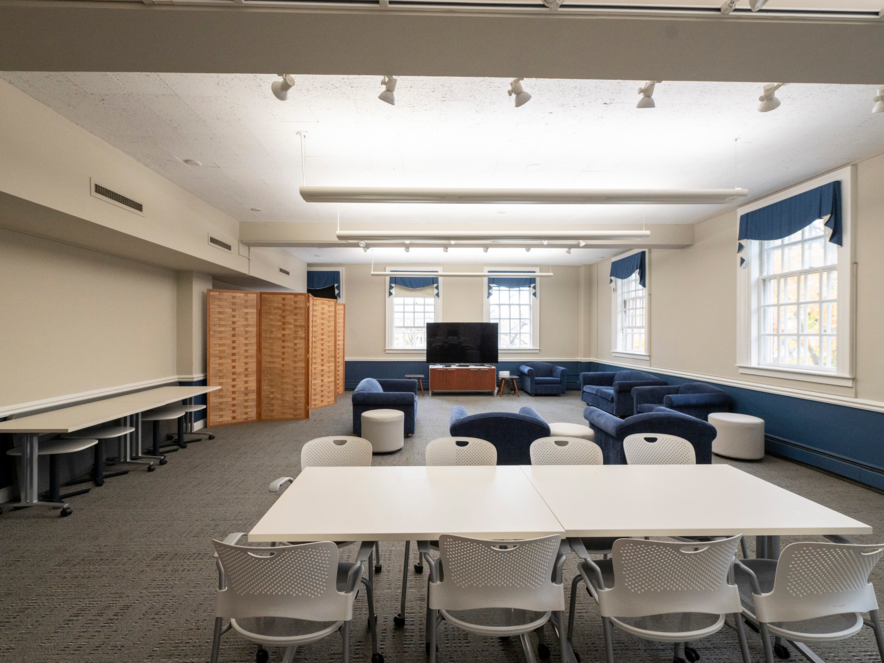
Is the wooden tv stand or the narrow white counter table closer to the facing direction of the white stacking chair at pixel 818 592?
the wooden tv stand

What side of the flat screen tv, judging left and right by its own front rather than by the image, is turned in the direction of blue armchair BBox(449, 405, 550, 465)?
front

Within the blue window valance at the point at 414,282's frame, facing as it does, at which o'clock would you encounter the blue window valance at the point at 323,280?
the blue window valance at the point at 323,280 is roughly at 3 o'clock from the blue window valance at the point at 414,282.

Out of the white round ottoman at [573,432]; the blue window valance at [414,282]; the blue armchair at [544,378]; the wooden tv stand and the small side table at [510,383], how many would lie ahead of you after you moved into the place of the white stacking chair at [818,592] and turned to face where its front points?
5

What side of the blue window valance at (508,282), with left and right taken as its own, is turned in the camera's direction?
front

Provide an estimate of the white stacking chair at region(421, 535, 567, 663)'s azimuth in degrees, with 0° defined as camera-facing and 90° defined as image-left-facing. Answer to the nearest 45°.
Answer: approximately 180°

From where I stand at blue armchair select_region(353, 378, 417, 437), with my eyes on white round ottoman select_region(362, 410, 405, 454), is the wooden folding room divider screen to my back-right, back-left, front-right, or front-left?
back-right

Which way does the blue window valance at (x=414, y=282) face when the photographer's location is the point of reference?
facing the viewer

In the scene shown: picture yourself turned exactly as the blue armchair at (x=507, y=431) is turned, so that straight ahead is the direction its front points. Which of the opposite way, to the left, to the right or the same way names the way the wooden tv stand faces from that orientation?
the opposite way

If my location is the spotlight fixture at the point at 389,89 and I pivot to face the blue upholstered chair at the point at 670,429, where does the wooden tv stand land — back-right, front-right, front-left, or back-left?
front-left

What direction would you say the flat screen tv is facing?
toward the camera

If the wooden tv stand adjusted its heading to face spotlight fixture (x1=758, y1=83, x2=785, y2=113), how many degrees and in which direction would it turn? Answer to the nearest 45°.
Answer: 0° — it already faces it

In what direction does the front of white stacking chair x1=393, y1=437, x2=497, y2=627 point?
toward the camera

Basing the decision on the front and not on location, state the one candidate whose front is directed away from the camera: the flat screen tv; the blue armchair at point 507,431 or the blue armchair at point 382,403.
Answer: the blue armchair at point 507,431

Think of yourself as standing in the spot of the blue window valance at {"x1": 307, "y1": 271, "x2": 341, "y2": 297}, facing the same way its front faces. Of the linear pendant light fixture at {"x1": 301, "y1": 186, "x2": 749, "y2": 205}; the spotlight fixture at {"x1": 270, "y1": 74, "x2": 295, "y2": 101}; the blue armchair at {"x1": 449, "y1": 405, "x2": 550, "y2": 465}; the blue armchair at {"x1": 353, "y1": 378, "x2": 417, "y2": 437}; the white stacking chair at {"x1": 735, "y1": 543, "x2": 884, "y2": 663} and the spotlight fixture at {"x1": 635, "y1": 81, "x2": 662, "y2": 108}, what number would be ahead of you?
6

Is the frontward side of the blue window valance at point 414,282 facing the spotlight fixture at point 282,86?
yes

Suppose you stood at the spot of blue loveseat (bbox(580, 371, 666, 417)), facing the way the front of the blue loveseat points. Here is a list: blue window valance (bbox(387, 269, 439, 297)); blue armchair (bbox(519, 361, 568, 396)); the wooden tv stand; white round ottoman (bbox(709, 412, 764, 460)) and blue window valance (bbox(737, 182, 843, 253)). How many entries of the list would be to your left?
2

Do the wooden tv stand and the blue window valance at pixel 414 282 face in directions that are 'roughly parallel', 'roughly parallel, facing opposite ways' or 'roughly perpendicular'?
roughly parallel
